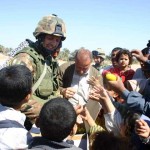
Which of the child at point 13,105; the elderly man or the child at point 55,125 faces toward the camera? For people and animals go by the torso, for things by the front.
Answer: the elderly man

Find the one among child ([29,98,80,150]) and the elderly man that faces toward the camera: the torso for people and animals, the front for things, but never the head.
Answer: the elderly man

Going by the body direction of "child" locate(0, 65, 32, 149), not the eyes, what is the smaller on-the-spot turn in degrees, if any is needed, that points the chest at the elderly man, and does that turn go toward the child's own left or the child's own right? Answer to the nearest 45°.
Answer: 0° — they already face them

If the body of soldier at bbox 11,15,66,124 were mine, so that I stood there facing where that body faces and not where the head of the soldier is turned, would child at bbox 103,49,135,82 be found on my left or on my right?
on my left

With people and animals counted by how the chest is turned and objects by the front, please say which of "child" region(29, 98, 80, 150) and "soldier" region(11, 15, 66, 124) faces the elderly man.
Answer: the child

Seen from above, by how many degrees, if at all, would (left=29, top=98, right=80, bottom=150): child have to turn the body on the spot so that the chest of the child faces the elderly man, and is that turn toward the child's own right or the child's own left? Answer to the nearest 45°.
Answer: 0° — they already face them

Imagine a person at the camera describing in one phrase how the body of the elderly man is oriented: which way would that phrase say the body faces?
toward the camera

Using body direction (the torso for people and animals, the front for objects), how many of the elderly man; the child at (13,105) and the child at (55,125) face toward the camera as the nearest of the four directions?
1

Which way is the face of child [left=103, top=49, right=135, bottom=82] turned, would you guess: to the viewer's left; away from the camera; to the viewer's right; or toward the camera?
toward the camera

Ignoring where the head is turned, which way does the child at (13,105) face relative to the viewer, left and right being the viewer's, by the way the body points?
facing away from the viewer and to the right of the viewer

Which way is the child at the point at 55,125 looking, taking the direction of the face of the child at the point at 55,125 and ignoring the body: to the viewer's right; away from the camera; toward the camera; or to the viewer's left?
away from the camera

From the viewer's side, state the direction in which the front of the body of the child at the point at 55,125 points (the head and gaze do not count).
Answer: away from the camera

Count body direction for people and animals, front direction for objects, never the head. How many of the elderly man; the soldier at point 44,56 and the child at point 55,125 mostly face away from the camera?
1

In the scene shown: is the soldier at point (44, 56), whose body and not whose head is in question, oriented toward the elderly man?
no

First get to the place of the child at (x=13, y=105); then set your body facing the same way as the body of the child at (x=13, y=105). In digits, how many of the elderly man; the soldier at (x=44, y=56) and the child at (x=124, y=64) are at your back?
0

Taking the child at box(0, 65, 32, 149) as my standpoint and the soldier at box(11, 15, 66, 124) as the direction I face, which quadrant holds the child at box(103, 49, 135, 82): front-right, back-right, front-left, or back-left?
front-right

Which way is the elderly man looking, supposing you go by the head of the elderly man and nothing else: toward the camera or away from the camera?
toward the camera

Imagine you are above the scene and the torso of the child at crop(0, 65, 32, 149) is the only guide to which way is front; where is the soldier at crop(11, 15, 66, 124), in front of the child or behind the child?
in front

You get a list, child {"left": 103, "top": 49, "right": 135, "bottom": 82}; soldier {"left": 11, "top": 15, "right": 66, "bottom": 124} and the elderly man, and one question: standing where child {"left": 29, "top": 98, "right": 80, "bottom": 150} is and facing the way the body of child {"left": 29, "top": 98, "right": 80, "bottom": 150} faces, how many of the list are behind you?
0

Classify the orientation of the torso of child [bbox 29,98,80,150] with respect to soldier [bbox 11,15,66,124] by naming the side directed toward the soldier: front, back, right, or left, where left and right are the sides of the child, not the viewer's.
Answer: front

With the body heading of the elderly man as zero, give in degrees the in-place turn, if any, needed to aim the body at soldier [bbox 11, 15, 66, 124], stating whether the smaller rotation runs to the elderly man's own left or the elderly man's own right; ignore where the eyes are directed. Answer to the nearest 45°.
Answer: approximately 45° to the elderly man's own right
